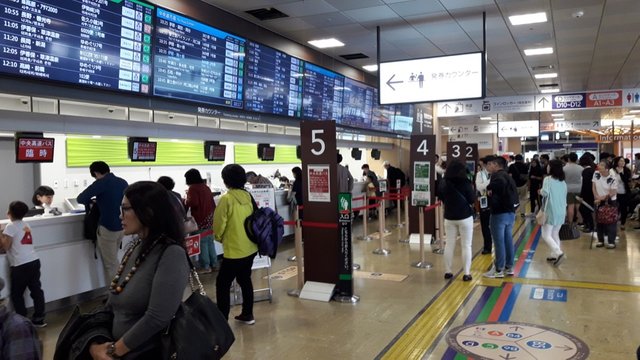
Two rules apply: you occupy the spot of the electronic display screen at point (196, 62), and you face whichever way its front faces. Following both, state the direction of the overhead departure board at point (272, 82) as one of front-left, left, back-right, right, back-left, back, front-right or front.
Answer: left

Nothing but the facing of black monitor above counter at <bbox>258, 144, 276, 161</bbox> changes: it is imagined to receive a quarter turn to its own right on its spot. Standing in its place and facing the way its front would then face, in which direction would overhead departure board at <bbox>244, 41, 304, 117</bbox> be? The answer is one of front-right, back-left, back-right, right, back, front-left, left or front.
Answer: front-left

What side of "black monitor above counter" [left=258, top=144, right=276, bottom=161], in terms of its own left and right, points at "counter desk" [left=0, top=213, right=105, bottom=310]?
right

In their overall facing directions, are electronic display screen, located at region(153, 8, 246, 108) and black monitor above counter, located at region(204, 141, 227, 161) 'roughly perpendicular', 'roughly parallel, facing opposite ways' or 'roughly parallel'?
roughly parallel

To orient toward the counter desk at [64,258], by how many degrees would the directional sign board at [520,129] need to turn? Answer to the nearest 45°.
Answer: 0° — it already faces it

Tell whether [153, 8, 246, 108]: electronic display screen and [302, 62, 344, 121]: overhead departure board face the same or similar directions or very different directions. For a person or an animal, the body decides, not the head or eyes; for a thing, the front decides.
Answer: same or similar directions

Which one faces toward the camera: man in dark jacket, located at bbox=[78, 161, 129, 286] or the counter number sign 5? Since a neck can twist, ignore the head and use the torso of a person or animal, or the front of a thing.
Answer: the counter number sign 5

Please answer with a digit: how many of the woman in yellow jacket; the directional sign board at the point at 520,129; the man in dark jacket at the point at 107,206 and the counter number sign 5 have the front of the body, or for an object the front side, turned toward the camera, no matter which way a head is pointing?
2

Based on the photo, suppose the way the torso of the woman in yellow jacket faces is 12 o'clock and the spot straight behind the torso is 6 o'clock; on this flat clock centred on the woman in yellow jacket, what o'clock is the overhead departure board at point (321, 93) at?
The overhead departure board is roughly at 2 o'clock from the woman in yellow jacket.

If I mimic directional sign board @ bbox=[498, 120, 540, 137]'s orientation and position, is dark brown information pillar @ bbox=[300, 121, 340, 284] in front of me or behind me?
in front

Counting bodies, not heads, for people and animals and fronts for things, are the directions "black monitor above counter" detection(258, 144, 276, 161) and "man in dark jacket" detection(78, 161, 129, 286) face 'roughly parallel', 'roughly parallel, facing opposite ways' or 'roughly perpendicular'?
roughly parallel, facing opposite ways

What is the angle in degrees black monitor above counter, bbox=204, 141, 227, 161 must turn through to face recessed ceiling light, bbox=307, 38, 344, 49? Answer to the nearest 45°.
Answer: approximately 90° to its left

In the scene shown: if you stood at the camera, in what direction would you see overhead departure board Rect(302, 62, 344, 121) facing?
facing the viewer and to the right of the viewer

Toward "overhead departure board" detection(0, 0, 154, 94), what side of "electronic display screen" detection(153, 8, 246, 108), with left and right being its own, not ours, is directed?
right

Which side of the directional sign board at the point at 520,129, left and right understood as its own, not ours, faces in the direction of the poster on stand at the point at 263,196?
front

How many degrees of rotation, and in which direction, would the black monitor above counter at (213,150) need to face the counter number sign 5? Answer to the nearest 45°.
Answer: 0° — it already faces it

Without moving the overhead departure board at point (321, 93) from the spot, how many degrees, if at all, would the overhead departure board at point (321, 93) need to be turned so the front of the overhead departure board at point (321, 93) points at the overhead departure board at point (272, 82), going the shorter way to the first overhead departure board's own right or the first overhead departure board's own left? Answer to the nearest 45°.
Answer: approximately 90° to the first overhead departure board's own right

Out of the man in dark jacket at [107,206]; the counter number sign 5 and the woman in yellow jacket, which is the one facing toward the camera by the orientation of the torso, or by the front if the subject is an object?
the counter number sign 5

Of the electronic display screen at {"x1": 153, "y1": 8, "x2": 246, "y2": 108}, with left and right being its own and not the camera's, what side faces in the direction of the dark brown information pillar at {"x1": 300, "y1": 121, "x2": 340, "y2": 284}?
front

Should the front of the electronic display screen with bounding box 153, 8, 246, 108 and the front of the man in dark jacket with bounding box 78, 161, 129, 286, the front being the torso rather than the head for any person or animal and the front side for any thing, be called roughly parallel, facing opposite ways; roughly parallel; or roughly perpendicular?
roughly parallel, facing opposite ways

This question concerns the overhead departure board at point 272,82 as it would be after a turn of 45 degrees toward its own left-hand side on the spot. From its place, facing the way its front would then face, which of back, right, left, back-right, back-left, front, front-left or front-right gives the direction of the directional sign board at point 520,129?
front-left
